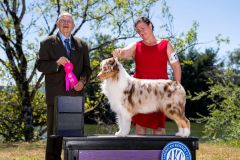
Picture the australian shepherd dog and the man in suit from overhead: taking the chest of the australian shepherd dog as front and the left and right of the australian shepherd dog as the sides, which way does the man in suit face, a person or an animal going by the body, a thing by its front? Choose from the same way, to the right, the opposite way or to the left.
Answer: to the left

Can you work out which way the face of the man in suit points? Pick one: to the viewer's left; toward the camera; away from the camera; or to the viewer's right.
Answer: toward the camera

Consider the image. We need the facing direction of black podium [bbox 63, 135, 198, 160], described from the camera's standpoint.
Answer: facing the viewer

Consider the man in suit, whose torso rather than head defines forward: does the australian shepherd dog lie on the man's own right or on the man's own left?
on the man's own left

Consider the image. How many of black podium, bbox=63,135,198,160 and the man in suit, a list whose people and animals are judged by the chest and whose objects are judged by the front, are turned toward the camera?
2

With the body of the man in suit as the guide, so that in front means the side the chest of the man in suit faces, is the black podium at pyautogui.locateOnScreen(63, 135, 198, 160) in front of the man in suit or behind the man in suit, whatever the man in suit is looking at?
in front

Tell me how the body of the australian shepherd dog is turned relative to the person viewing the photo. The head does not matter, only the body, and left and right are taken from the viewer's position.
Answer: facing to the left of the viewer

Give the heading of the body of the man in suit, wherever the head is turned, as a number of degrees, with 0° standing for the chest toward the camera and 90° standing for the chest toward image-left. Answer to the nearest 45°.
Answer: approximately 0°
